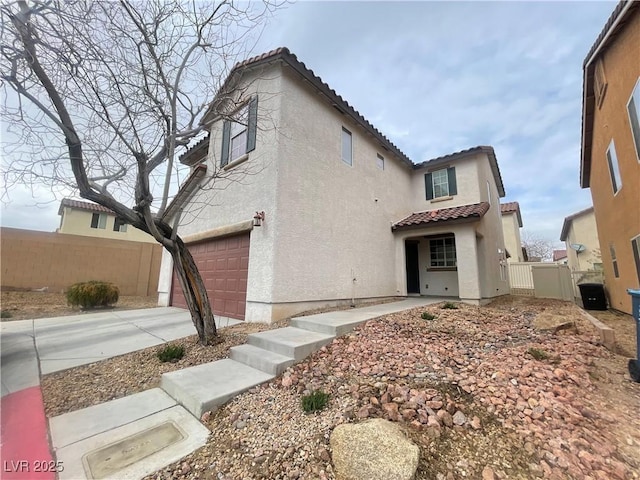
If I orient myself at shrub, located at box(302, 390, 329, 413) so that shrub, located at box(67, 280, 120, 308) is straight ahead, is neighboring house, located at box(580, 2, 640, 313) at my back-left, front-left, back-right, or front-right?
back-right

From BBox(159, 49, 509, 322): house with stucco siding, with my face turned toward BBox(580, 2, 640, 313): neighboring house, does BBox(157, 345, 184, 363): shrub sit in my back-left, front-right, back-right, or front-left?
back-right

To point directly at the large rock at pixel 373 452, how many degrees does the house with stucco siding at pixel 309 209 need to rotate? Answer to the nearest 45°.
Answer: approximately 45° to its left

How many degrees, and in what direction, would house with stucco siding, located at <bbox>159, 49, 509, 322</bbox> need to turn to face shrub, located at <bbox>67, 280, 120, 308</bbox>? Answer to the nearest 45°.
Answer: approximately 45° to its right

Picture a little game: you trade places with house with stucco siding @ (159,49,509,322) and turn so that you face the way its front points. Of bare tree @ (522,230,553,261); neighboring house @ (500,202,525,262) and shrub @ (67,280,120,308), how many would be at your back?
2

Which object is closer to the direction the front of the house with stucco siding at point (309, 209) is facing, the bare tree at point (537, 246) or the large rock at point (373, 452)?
the large rock

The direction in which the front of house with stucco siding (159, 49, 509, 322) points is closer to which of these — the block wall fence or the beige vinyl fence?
the block wall fence

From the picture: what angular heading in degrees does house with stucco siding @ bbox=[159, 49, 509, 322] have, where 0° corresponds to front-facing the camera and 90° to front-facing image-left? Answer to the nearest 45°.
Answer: approximately 45°

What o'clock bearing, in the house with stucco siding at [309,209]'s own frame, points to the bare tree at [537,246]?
The bare tree is roughly at 6 o'clock from the house with stucco siding.

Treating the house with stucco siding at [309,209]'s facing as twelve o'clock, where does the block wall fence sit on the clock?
The block wall fence is roughly at 2 o'clock from the house with stucco siding.

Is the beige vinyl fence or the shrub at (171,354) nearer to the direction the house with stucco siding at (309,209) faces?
the shrub
